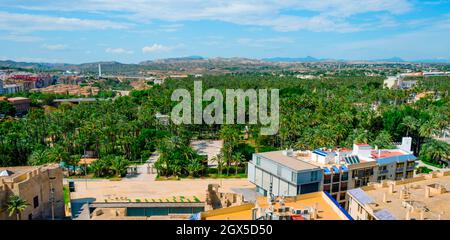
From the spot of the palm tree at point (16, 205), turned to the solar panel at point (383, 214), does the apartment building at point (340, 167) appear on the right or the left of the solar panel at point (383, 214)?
left

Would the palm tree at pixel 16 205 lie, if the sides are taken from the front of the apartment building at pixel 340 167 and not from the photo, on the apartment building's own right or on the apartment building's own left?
on the apartment building's own right

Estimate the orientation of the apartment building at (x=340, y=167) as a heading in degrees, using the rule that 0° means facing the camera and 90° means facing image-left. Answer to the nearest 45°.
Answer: approximately 315°
